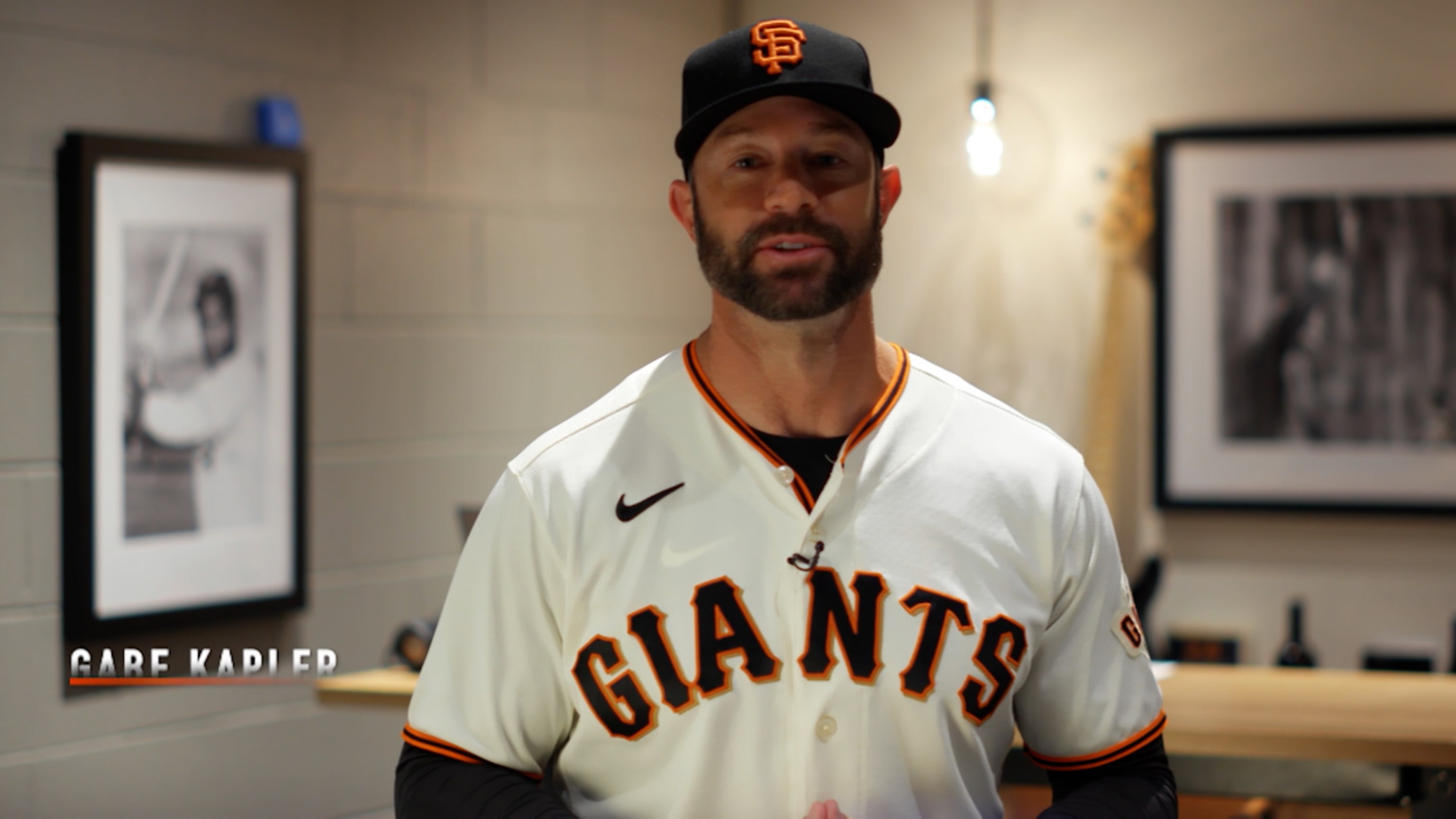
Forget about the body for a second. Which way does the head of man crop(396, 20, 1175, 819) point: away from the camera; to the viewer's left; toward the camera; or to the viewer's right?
toward the camera

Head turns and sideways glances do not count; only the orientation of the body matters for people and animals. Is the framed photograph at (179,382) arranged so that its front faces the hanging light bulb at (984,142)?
no

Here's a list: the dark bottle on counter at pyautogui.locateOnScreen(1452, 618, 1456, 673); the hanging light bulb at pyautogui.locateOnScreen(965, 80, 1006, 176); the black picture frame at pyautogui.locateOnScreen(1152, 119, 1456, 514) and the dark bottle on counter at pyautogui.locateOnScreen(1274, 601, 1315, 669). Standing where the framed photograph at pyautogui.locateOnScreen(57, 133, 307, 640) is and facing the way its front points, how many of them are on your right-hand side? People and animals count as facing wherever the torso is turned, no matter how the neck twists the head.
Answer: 0

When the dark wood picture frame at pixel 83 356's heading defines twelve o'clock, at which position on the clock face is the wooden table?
The wooden table is roughly at 11 o'clock from the dark wood picture frame.

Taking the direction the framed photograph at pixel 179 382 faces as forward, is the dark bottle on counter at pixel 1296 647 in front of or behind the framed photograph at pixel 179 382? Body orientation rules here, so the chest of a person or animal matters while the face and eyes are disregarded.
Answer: in front

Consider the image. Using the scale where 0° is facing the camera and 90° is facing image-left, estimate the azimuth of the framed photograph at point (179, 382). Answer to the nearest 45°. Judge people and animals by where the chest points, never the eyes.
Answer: approximately 315°

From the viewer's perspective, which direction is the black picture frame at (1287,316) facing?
toward the camera

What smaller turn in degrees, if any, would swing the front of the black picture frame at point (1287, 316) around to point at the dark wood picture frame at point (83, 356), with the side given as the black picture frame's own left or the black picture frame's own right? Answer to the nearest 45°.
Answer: approximately 45° to the black picture frame's own right

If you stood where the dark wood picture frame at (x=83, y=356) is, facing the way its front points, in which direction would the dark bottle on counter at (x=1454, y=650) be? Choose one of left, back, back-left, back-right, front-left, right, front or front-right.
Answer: front-left

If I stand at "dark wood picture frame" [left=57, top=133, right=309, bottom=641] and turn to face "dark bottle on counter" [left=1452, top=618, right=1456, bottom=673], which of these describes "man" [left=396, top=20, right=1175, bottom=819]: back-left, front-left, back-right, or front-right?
front-right

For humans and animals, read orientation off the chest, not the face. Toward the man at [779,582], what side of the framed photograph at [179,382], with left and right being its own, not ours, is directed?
front

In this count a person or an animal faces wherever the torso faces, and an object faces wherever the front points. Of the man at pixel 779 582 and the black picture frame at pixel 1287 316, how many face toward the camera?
2

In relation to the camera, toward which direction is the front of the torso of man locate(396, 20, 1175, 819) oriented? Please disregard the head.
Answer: toward the camera

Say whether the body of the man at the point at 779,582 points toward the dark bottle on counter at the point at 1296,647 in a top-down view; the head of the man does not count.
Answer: no

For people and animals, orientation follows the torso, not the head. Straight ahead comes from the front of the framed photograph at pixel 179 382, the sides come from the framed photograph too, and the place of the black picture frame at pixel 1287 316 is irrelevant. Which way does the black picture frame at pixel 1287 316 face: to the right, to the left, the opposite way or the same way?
to the right

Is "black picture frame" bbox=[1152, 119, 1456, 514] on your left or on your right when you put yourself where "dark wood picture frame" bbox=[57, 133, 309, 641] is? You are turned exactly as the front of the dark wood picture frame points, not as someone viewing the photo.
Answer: on your left
